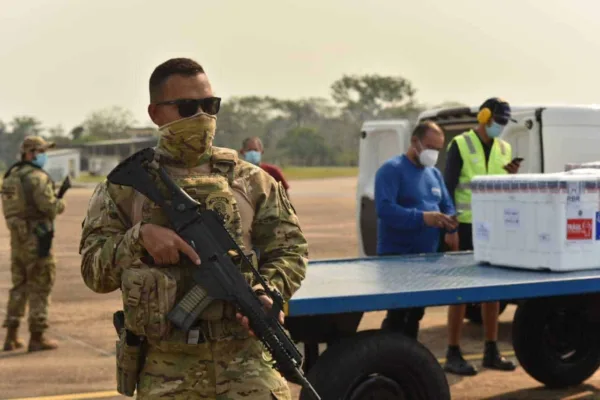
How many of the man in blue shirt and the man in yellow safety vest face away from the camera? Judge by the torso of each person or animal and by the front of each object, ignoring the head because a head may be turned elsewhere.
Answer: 0

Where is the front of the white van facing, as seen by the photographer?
facing away from the viewer and to the right of the viewer

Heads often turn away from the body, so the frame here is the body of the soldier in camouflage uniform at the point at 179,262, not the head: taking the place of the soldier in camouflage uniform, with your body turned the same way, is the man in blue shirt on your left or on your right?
on your left

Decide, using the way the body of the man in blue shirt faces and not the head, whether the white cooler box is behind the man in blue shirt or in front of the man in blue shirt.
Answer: in front

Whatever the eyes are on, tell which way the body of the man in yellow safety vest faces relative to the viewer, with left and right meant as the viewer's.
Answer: facing the viewer and to the right of the viewer

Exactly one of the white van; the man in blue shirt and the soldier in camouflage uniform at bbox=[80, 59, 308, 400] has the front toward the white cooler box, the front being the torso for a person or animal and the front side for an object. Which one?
the man in blue shirt

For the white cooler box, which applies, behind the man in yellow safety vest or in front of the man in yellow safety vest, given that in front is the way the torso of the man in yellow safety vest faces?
in front

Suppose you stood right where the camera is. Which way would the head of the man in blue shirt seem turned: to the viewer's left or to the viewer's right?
to the viewer's right

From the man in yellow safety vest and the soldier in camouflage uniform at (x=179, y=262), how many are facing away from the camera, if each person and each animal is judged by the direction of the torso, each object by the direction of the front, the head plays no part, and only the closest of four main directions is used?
0

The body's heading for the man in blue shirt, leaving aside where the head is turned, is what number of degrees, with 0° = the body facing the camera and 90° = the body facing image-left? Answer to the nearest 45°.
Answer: approximately 315°

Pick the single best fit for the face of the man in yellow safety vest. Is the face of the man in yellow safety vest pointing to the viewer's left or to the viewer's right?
to the viewer's right

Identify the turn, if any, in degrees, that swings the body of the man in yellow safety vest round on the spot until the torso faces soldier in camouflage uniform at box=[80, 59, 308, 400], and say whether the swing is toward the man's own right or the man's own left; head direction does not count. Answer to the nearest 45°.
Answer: approximately 45° to the man's own right

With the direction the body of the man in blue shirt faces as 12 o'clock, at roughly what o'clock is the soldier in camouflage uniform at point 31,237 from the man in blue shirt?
The soldier in camouflage uniform is roughly at 5 o'clock from the man in blue shirt.

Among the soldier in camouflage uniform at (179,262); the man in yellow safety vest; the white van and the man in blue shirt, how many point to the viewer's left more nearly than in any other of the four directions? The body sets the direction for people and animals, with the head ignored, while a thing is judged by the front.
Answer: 0

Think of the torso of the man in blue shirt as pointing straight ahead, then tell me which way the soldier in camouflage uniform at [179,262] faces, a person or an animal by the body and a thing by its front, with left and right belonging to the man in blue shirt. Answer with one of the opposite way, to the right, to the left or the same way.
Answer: the same way

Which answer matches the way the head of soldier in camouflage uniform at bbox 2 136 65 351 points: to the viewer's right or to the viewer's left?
to the viewer's right

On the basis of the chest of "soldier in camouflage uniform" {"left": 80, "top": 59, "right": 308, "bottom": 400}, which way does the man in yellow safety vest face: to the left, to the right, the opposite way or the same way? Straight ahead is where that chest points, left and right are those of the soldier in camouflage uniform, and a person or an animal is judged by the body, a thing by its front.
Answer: the same way
